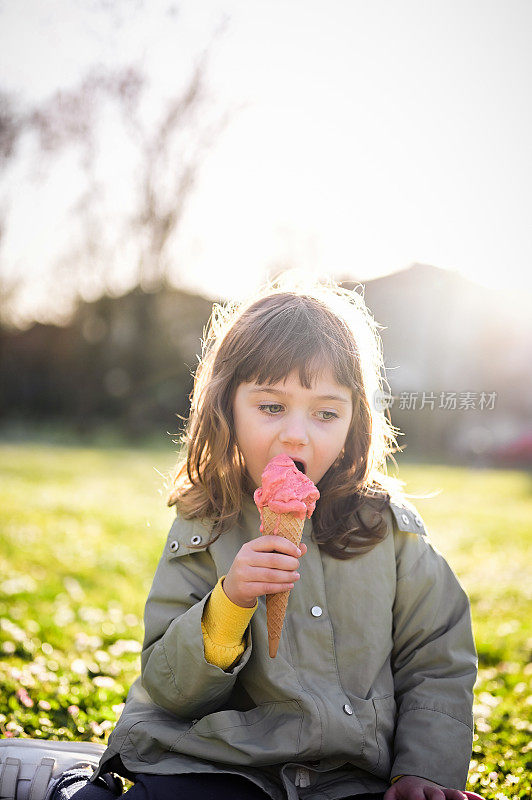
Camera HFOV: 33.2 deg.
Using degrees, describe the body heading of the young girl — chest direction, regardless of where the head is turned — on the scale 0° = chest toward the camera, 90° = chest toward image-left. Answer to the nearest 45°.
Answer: approximately 0°
